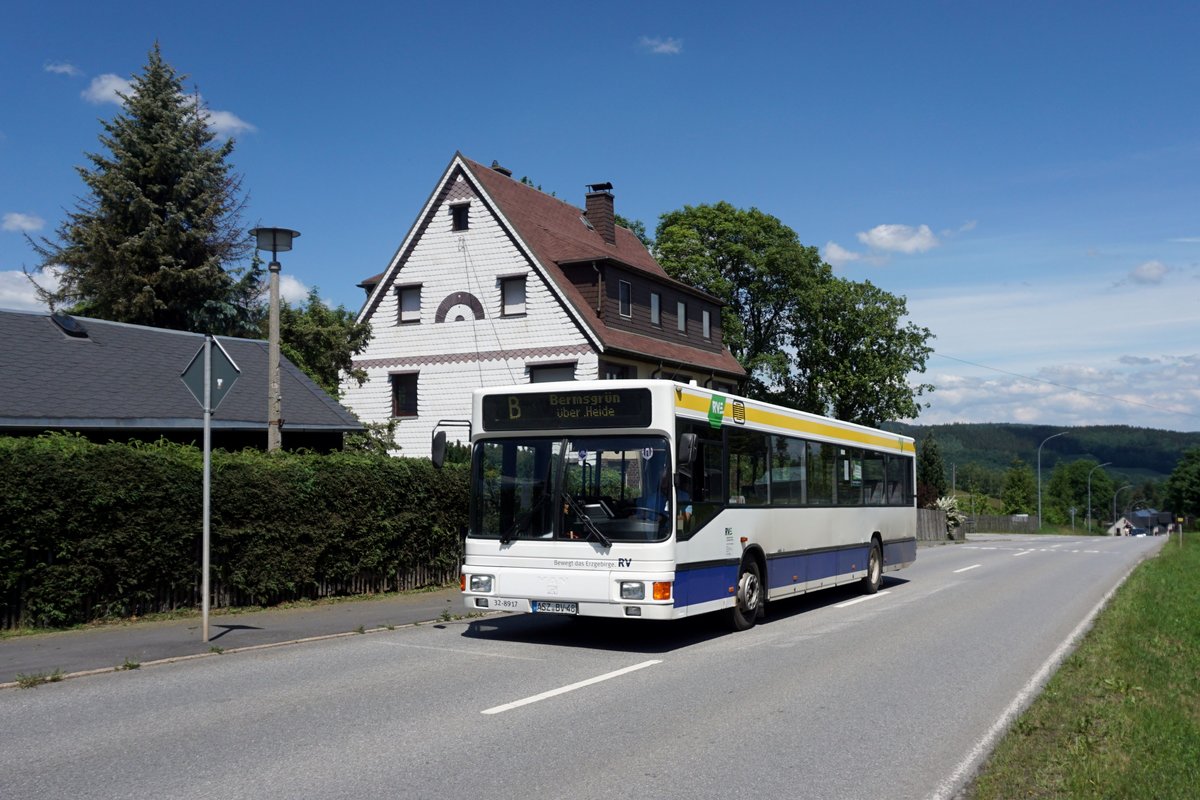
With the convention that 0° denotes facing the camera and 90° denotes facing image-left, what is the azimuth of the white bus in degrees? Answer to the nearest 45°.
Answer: approximately 45°

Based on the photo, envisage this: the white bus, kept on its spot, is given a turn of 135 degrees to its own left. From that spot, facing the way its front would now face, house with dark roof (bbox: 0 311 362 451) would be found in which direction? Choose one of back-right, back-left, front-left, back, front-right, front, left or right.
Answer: back-left

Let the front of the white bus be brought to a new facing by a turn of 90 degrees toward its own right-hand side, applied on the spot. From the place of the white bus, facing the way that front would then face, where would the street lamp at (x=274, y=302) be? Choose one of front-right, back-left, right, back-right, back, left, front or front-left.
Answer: front

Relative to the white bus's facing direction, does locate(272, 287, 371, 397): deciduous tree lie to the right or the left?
on its right

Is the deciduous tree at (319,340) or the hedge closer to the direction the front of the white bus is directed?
the hedge

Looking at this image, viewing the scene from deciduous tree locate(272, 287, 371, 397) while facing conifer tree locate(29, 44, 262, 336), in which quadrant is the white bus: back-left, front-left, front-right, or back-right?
back-left

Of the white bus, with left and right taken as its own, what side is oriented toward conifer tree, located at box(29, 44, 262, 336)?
right

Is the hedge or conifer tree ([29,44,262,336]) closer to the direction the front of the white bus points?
the hedge
